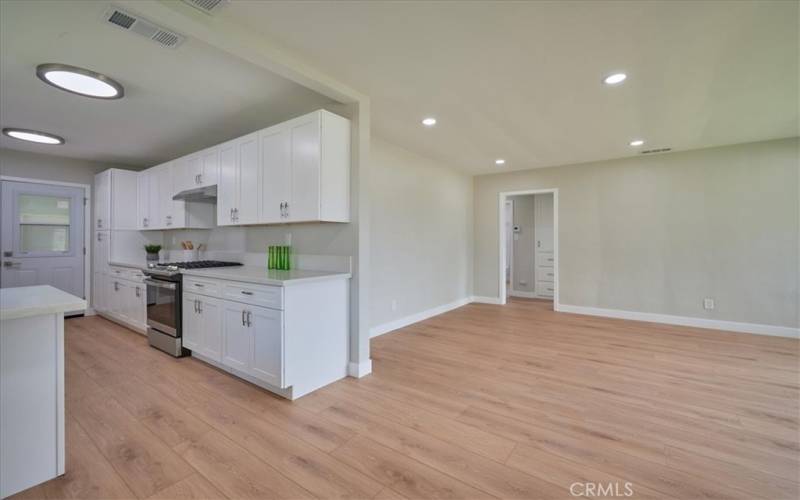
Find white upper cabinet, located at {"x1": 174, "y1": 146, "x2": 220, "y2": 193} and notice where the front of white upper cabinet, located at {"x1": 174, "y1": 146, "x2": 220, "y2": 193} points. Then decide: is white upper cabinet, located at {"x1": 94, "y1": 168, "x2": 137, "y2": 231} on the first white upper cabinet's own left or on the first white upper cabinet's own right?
on the first white upper cabinet's own right

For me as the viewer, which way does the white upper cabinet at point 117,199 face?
facing the viewer and to the left of the viewer

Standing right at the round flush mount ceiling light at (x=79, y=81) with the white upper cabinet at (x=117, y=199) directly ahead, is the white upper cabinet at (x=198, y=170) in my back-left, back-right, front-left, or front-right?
front-right

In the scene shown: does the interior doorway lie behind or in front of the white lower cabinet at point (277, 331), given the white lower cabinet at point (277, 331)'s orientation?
behind

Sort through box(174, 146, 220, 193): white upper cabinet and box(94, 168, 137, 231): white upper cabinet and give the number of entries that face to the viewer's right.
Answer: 0

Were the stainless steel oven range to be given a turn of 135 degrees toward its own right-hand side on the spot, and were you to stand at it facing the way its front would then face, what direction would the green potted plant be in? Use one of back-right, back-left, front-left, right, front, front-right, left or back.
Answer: front

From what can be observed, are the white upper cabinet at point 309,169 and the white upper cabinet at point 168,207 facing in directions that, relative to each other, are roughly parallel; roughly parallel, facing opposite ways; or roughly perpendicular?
roughly parallel

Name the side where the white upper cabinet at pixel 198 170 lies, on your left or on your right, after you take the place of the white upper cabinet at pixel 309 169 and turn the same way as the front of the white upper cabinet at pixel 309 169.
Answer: on your right

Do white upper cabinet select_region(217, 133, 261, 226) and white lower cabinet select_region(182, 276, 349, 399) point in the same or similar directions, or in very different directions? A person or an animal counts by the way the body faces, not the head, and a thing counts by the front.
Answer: same or similar directions

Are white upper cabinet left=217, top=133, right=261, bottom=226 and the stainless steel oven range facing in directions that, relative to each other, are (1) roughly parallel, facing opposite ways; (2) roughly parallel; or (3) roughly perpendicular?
roughly parallel

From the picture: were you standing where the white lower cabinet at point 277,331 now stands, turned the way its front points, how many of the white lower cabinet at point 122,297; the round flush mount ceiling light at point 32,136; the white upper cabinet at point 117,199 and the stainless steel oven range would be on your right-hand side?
4

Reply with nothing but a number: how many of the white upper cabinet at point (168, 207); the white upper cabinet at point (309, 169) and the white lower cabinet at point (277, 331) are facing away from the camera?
0

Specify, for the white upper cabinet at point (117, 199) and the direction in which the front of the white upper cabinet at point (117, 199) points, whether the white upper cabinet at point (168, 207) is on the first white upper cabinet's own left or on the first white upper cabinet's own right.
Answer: on the first white upper cabinet's own left

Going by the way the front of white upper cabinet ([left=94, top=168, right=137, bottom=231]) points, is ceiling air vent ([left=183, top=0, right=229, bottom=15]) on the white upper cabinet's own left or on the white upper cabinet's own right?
on the white upper cabinet's own left
